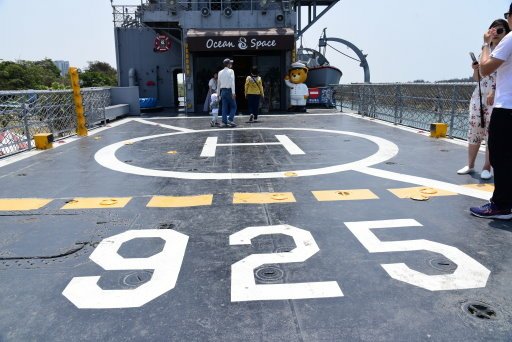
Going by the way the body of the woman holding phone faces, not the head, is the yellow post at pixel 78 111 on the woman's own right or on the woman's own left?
on the woman's own right

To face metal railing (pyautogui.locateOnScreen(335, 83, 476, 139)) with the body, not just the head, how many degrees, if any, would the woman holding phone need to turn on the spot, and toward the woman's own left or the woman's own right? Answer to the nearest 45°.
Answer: approximately 135° to the woman's own right

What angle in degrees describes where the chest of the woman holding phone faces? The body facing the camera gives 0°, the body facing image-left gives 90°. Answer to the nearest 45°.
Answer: approximately 45°

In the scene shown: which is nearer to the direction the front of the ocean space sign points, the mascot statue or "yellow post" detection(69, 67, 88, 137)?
the yellow post

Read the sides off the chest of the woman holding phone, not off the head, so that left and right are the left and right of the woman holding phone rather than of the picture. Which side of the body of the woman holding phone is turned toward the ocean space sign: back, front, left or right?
right

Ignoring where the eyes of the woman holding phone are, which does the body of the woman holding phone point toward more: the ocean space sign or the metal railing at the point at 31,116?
the metal railing

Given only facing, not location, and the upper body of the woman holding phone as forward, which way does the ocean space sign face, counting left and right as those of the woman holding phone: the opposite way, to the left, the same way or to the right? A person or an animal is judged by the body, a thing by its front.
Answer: to the left

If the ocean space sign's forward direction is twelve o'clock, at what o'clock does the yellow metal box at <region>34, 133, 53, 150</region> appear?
The yellow metal box is roughly at 1 o'clock from the ocean space sign.

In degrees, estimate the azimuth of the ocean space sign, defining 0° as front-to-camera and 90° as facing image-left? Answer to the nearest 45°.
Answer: approximately 0°
